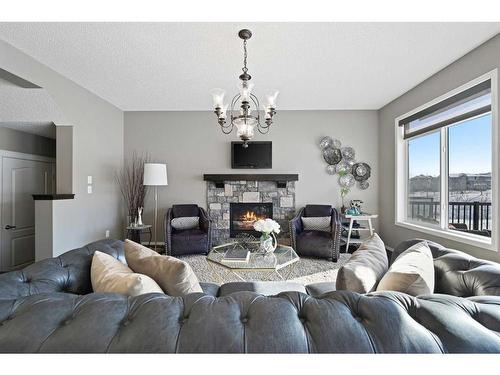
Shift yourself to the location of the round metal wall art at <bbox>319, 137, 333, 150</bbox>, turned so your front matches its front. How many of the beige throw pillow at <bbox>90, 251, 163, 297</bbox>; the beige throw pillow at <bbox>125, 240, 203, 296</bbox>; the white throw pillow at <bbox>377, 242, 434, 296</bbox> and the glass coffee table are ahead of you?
4

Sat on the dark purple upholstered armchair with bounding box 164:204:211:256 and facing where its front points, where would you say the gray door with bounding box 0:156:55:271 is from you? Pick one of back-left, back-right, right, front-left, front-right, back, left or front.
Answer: right

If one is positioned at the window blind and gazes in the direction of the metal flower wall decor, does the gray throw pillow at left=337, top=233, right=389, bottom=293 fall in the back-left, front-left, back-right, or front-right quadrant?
back-left

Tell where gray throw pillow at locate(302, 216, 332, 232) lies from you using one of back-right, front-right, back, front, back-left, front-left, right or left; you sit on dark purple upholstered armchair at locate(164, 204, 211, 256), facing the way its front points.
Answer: left

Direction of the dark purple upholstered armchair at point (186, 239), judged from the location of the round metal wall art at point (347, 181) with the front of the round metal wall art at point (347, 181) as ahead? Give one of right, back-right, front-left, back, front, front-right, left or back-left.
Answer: front-right

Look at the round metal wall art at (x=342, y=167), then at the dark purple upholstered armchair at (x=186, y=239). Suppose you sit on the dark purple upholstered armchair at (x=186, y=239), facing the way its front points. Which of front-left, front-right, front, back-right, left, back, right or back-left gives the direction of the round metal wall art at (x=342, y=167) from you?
left

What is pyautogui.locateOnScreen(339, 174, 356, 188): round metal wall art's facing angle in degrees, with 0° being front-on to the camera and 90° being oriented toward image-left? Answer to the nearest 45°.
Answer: approximately 0°

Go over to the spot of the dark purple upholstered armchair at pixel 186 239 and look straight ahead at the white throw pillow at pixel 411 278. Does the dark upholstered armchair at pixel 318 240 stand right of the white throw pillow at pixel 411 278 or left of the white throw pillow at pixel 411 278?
left

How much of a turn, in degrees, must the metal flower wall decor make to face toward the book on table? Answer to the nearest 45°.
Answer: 0° — it already faces it

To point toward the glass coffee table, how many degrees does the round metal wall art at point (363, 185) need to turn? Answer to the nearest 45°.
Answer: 0° — it already faces it
